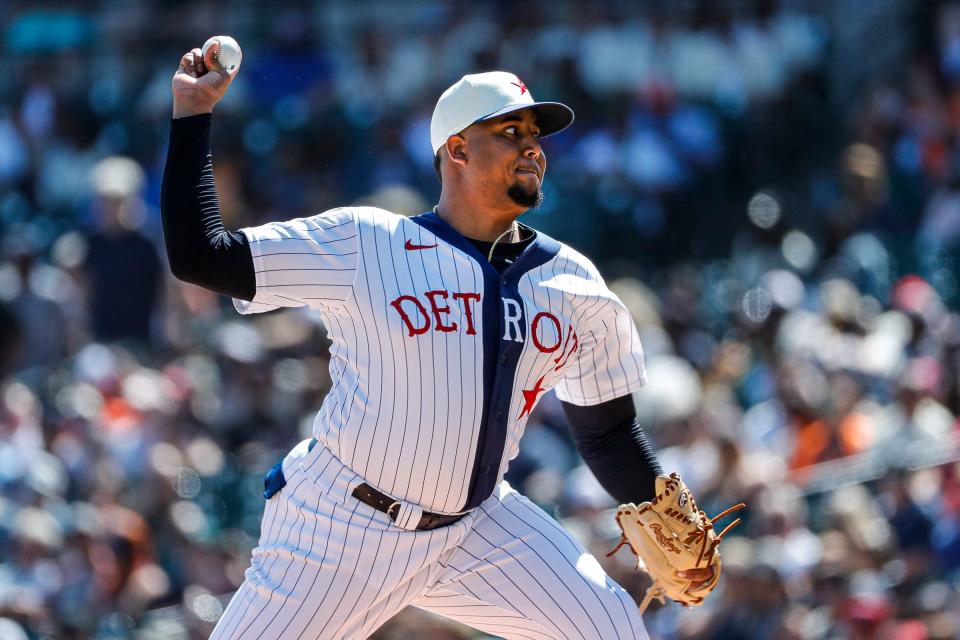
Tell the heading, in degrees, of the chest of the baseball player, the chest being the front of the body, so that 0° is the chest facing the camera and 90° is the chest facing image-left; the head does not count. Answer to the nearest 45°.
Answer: approximately 315°
